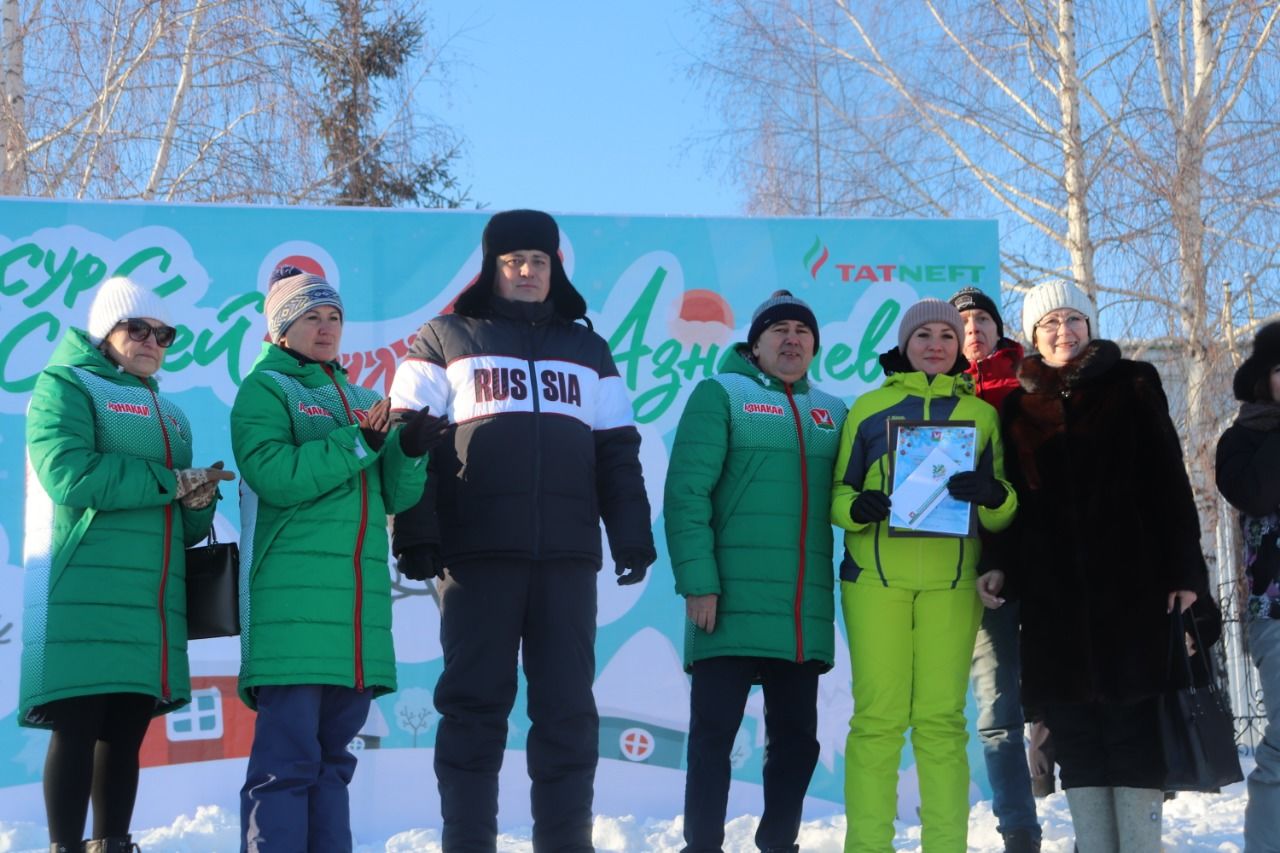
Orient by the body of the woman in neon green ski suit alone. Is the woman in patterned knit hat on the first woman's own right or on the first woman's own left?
on the first woman's own right

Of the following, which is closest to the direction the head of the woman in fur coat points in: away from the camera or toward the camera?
toward the camera

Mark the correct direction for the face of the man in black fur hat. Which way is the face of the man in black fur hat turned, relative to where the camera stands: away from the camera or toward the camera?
toward the camera

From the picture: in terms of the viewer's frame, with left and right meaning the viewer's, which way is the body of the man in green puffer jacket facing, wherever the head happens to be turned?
facing the viewer and to the right of the viewer

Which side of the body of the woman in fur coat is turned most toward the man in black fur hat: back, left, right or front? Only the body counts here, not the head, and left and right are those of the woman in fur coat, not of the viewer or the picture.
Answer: right

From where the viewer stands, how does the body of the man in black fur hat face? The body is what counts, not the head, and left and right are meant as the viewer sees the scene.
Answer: facing the viewer

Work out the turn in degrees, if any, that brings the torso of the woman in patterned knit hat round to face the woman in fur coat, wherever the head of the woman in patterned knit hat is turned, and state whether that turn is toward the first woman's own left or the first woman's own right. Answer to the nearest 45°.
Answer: approximately 45° to the first woman's own left

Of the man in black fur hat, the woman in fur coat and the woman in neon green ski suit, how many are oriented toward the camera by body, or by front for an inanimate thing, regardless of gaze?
3

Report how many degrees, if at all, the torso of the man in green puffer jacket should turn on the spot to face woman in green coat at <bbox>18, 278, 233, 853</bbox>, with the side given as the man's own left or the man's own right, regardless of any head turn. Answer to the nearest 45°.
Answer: approximately 135° to the man's own right

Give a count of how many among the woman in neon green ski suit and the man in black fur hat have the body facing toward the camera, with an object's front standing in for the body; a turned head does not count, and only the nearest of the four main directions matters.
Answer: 2

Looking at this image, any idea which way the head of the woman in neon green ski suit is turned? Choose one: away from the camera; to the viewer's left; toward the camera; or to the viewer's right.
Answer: toward the camera

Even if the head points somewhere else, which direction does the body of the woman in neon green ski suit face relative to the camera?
toward the camera

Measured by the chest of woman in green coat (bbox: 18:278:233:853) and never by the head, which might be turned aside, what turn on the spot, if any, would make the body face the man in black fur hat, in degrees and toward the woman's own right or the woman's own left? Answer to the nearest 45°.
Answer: approximately 45° to the woman's own left

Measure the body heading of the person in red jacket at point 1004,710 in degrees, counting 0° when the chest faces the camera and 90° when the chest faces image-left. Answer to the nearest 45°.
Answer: approximately 45°

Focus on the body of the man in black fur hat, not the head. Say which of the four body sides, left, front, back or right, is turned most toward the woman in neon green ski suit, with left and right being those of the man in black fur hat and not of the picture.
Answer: left

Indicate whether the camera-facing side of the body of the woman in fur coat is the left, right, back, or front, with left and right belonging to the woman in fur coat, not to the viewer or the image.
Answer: front
